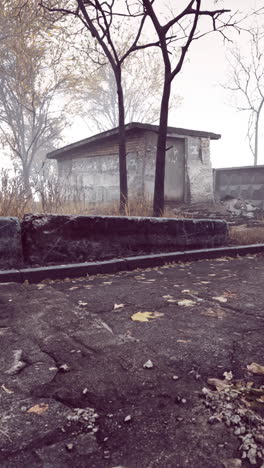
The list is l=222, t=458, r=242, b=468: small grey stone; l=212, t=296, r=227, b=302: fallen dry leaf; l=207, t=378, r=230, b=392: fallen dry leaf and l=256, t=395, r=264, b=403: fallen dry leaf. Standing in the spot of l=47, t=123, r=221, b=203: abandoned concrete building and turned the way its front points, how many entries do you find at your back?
0

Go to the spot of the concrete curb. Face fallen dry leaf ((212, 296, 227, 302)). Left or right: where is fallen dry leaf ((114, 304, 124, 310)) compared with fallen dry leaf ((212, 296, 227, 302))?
right

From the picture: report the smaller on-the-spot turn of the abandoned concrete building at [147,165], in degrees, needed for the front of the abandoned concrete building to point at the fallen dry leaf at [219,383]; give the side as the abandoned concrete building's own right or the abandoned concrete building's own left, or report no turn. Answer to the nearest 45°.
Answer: approximately 45° to the abandoned concrete building's own right

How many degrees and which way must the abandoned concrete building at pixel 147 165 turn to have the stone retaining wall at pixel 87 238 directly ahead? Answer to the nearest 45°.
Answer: approximately 45° to its right

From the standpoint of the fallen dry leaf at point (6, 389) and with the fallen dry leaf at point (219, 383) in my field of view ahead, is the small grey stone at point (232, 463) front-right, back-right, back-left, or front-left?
front-right

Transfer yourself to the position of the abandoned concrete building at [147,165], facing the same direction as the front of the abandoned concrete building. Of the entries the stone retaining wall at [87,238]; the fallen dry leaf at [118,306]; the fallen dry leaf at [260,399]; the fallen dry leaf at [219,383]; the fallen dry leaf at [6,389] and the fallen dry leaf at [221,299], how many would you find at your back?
0

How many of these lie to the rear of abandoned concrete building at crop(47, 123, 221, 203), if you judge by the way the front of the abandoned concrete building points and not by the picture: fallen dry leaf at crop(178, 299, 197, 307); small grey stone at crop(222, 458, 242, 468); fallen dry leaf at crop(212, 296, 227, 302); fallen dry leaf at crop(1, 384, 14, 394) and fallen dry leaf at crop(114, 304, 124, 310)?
0

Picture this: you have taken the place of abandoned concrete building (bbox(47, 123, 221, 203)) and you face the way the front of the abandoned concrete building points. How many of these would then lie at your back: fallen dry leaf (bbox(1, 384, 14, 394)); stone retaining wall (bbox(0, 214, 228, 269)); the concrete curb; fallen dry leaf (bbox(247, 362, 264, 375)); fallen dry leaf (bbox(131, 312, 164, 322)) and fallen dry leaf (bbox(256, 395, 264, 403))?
0

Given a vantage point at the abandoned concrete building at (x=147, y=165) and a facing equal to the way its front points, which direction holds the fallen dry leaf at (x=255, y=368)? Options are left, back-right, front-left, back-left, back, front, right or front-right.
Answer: front-right

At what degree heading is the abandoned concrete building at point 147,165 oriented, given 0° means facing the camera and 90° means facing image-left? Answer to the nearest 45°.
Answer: approximately 315°

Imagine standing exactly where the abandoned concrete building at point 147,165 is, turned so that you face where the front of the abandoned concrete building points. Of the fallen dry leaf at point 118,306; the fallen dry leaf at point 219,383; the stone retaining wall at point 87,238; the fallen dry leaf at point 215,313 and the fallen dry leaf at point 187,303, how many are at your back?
0

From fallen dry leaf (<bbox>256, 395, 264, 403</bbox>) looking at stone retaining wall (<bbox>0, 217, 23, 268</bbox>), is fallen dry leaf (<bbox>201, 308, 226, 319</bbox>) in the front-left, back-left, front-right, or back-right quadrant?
front-right

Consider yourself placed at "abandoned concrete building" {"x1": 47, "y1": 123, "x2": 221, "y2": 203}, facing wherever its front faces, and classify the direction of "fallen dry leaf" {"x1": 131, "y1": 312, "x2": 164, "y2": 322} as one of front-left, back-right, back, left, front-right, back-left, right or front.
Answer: front-right

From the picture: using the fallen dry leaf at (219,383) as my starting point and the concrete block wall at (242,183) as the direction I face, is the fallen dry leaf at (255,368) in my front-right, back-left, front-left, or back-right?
front-right
